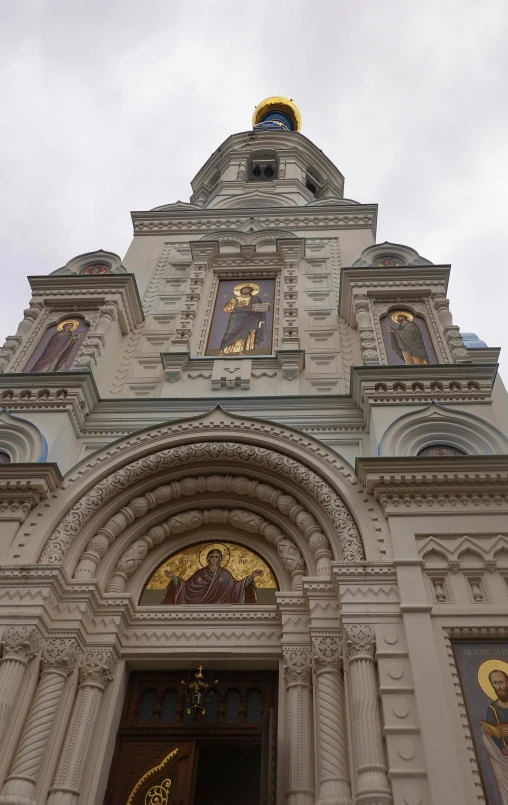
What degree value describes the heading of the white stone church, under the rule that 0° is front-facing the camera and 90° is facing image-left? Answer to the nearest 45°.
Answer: approximately 0°
